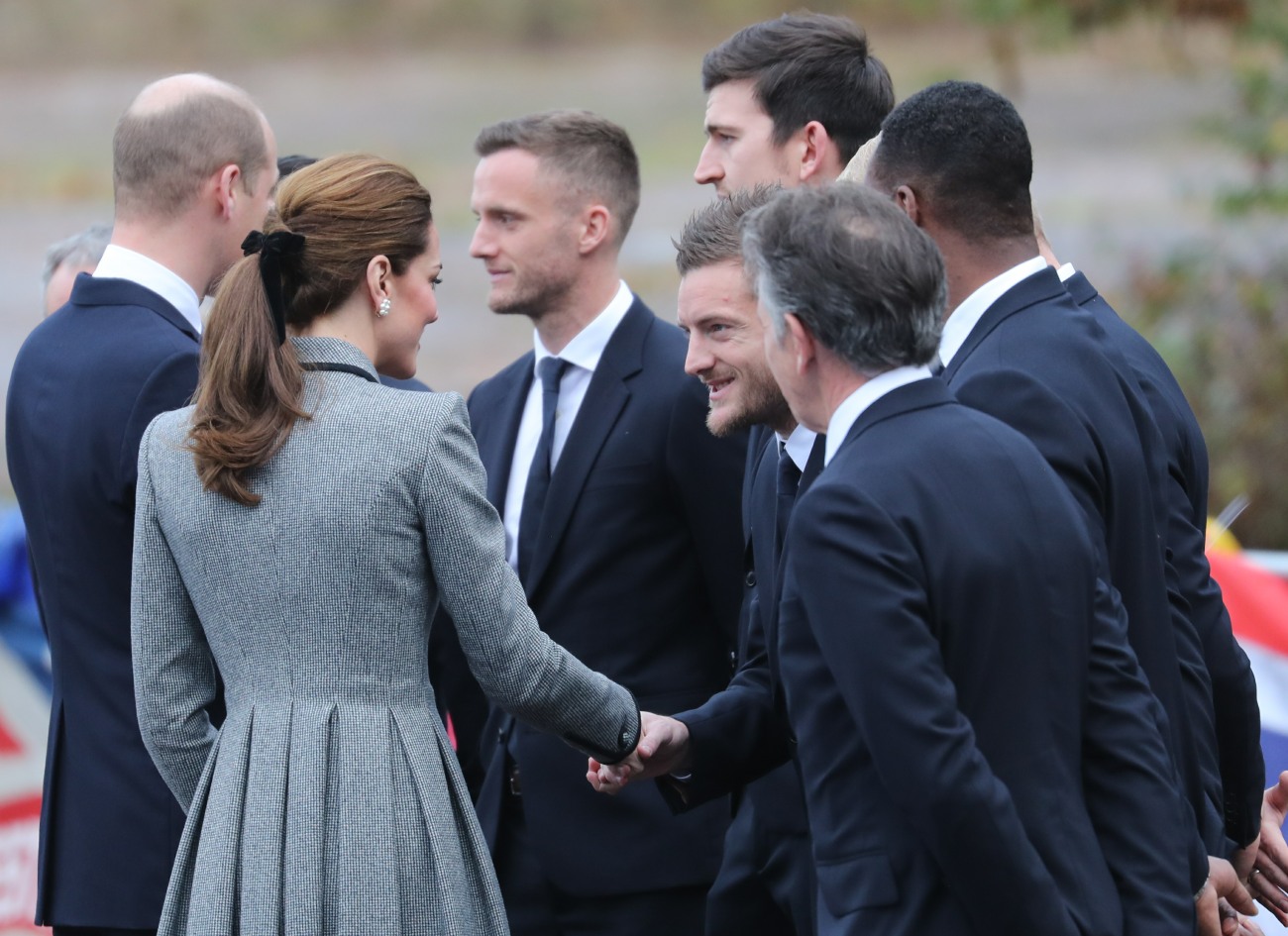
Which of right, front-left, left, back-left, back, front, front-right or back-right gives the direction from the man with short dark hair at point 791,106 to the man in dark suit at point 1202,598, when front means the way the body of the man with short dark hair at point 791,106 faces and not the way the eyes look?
back-left

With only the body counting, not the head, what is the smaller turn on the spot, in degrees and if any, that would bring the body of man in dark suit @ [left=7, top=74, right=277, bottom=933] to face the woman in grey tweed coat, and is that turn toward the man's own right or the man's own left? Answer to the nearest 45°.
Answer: approximately 90° to the man's own right

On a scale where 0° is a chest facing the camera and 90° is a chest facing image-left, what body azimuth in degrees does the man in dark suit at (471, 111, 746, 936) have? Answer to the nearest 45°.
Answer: approximately 45°

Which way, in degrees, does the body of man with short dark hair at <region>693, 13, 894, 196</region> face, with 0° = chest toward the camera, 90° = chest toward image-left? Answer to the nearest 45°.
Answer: approximately 90°

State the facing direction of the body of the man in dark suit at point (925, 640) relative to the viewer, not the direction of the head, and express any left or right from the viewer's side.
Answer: facing away from the viewer and to the left of the viewer

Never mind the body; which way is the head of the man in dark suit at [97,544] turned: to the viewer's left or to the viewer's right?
to the viewer's right

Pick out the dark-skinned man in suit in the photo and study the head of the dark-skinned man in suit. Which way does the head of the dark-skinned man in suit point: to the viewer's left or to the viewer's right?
to the viewer's left
